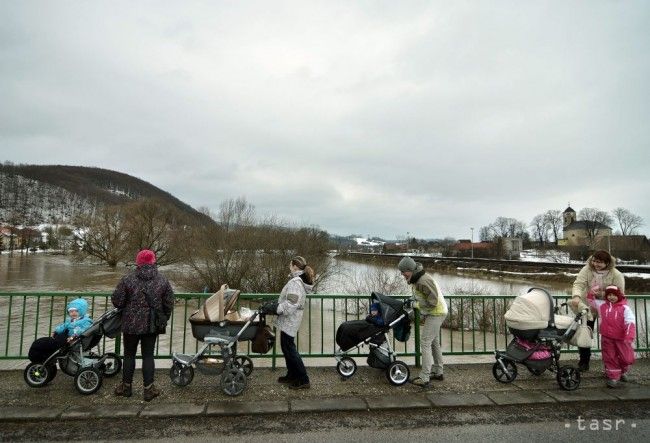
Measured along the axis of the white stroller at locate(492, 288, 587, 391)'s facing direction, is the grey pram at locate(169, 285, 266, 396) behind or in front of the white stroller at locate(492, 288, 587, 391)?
in front

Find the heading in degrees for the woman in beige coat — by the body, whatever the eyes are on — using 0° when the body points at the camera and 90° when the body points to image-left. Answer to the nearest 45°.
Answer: approximately 45°

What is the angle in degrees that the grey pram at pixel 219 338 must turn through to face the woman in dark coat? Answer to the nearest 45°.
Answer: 0° — it already faces them

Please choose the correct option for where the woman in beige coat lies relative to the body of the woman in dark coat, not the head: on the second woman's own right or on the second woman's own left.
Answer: on the second woman's own right

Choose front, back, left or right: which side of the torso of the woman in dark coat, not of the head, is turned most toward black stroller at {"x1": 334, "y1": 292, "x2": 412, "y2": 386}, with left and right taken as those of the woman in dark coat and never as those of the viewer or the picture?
right

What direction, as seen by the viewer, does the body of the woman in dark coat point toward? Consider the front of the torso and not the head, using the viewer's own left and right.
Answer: facing away from the viewer

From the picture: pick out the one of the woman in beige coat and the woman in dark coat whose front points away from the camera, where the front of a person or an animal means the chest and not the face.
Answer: the woman in dark coat

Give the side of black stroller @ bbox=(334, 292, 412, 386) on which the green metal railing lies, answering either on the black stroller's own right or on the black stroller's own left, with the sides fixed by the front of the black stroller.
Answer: on the black stroller's own right

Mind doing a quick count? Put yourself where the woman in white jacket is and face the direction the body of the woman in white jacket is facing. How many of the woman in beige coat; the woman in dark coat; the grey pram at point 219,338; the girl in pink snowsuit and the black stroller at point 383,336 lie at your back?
3

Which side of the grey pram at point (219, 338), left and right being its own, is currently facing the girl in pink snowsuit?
back

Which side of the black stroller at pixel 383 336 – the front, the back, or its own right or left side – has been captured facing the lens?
left

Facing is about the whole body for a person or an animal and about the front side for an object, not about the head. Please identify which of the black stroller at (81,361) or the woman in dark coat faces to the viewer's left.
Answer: the black stroller

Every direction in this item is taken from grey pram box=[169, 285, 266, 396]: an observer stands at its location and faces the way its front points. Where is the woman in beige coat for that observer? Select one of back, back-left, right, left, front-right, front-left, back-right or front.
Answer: back

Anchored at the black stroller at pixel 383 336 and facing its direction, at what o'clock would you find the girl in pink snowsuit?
The girl in pink snowsuit is roughly at 6 o'clock from the black stroller.

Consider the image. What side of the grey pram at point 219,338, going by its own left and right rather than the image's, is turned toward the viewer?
left

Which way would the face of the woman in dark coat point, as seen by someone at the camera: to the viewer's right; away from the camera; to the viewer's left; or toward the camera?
away from the camera

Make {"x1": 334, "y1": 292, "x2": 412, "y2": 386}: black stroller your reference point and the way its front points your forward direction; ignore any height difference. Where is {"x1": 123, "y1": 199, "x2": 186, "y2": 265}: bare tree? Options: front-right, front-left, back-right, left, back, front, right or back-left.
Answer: front-right

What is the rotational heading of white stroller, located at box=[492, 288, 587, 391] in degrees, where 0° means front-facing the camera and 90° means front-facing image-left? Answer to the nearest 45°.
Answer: approximately 90°

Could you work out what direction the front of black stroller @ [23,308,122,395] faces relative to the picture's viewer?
facing to the left of the viewer
